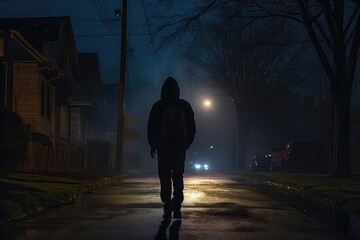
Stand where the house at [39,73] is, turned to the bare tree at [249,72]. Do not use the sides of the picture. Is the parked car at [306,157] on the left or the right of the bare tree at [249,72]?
right

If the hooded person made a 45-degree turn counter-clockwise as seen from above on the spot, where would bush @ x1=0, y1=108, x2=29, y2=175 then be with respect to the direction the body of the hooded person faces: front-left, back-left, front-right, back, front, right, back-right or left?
front

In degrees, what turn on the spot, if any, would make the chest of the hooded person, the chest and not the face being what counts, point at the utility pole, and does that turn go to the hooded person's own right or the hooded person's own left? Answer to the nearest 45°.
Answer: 0° — they already face it

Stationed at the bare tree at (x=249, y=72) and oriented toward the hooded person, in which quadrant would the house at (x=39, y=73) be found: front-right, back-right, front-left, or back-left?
front-right

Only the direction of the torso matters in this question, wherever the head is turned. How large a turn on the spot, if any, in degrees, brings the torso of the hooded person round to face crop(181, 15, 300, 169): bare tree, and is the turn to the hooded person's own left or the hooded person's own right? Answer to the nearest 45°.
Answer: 0° — they already face it

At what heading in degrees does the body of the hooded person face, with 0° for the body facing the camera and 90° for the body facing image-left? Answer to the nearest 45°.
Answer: approximately 180°
